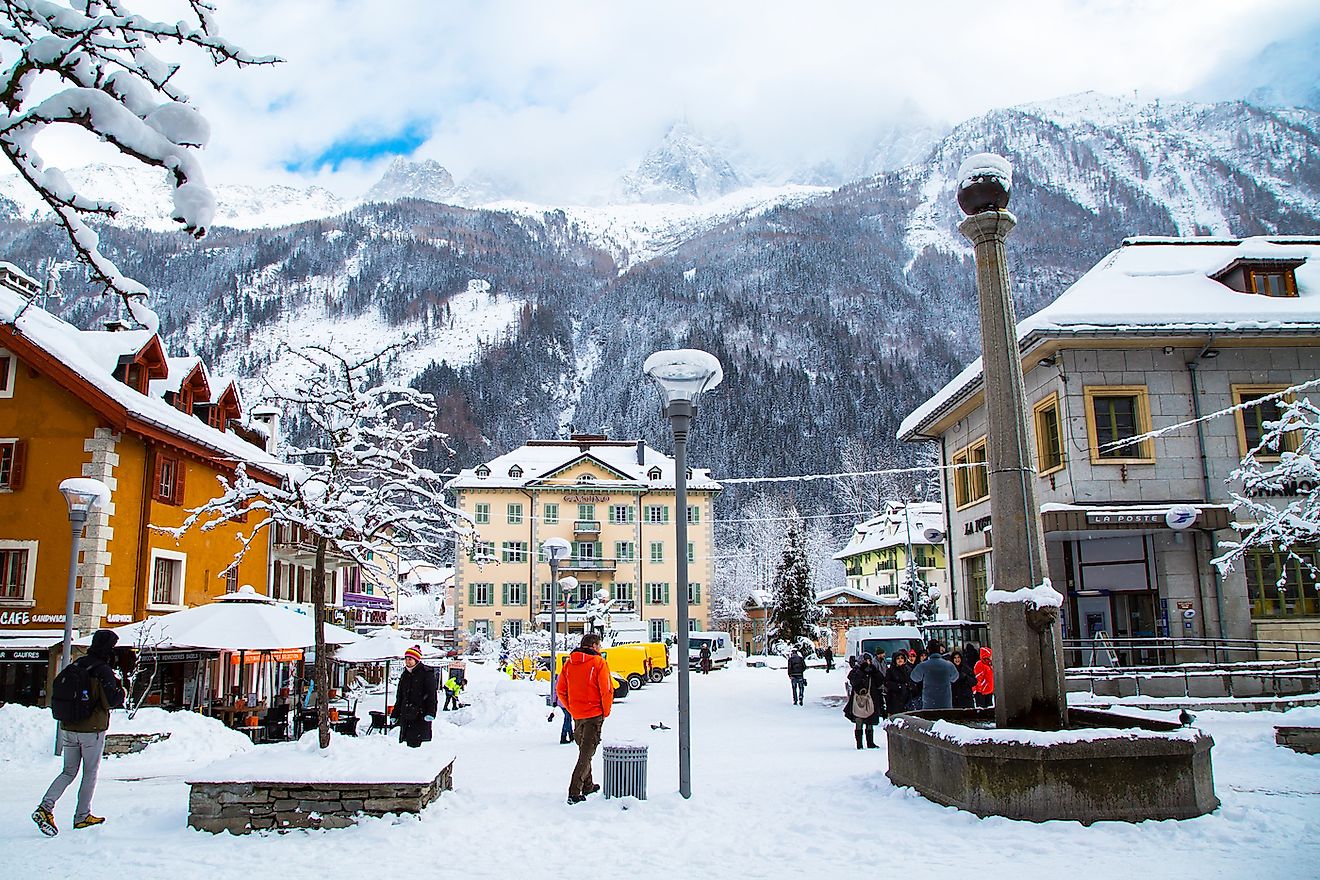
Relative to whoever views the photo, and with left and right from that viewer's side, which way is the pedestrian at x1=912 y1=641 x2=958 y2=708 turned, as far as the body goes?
facing away from the viewer

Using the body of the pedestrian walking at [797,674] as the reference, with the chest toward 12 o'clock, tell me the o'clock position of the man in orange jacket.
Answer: The man in orange jacket is roughly at 6 o'clock from the pedestrian walking.

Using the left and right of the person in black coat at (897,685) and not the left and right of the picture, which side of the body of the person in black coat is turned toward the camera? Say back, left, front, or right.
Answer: front

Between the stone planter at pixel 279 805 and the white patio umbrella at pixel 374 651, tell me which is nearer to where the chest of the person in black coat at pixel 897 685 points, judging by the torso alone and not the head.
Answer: the stone planter

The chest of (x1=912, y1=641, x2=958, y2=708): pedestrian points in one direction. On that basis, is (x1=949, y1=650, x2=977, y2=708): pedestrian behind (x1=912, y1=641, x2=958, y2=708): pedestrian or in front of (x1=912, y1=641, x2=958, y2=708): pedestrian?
in front

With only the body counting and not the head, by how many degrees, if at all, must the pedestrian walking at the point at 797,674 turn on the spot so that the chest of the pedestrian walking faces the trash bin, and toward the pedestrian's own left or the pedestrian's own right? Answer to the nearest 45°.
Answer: approximately 180°

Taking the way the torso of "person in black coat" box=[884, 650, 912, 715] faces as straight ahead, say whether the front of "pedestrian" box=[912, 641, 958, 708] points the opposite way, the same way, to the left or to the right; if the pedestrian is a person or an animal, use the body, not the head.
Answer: the opposite way

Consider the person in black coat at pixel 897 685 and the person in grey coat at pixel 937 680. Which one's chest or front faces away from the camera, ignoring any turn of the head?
the person in grey coat

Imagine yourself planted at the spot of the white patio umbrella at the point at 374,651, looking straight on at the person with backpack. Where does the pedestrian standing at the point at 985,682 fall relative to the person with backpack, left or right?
left
